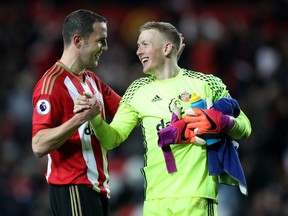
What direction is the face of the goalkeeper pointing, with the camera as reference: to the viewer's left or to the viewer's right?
to the viewer's left

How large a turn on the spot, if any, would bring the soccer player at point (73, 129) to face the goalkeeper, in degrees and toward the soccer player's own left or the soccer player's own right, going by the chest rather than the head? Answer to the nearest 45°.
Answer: approximately 45° to the soccer player's own left

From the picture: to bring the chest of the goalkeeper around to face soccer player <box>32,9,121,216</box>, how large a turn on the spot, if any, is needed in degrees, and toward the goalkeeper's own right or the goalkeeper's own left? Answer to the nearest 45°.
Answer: approximately 90° to the goalkeeper's own right

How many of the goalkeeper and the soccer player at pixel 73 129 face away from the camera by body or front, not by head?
0

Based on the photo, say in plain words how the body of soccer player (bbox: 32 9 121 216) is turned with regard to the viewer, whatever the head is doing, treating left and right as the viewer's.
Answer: facing the viewer and to the right of the viewer

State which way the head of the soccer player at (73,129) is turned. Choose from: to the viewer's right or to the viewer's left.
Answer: to the viewer's right

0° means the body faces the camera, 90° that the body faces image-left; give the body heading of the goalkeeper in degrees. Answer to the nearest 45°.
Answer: approximately 0°
